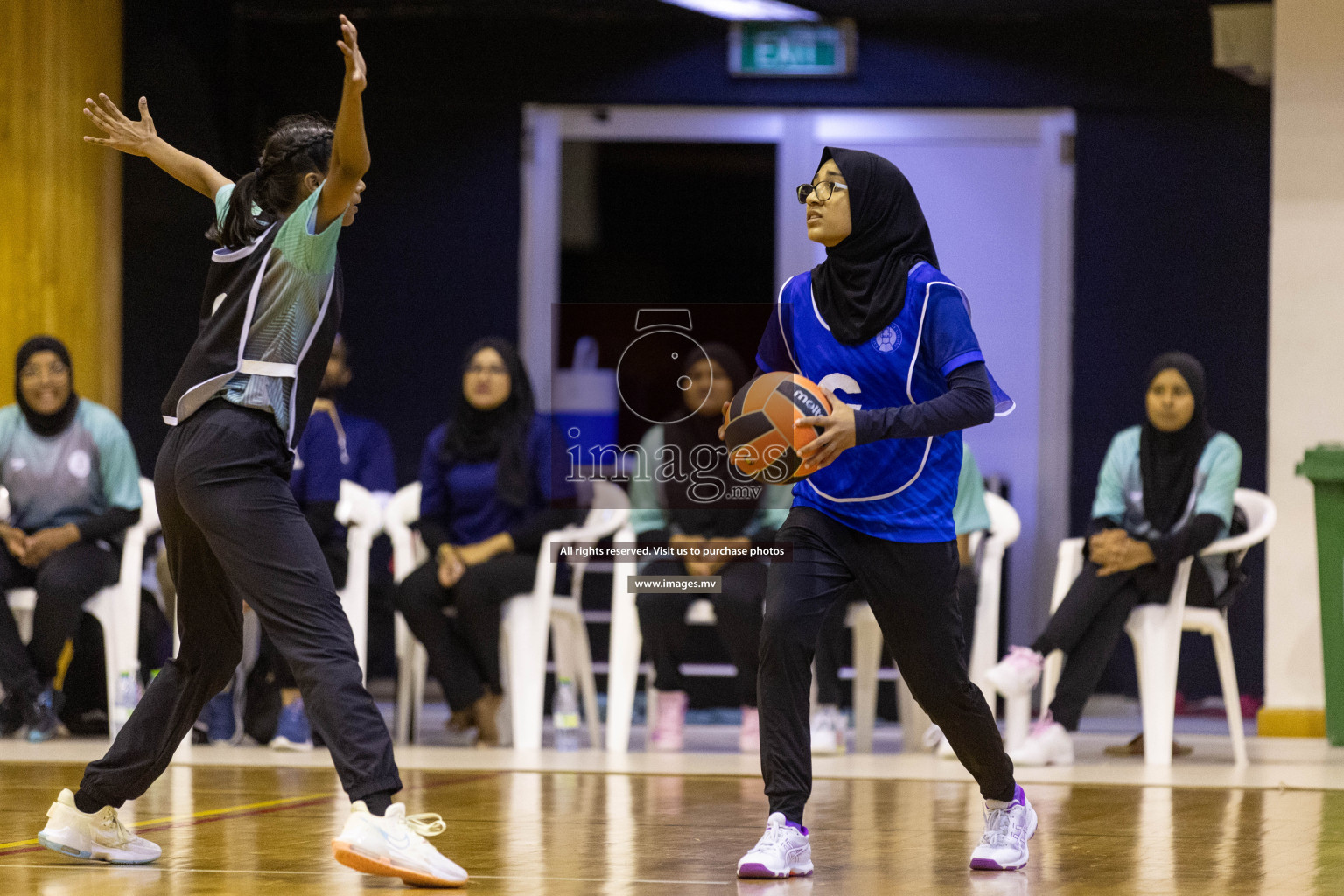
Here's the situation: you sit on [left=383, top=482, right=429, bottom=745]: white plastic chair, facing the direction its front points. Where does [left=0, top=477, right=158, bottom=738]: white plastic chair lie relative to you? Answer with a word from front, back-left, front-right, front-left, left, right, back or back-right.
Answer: front-right

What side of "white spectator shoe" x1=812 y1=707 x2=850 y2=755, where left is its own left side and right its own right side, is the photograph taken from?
front

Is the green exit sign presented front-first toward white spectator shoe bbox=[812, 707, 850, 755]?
yes

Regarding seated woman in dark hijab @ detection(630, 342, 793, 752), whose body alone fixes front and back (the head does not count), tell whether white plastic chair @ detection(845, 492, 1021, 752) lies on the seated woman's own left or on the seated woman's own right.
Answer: on the seated woman's own left

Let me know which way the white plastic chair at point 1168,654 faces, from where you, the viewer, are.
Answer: facing the viewer and to the left of the viewer

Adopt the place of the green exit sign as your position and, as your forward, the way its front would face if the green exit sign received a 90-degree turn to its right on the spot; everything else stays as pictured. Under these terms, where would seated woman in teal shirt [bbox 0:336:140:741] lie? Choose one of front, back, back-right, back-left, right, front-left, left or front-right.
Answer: front-left

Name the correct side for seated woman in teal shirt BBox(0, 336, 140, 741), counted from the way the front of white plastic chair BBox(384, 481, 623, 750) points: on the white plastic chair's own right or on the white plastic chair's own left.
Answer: on the white plastic chair's own right

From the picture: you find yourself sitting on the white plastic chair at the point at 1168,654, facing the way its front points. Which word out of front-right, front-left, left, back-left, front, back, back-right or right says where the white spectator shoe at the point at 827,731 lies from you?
front-right

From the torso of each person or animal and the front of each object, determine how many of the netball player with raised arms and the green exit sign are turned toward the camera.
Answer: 1

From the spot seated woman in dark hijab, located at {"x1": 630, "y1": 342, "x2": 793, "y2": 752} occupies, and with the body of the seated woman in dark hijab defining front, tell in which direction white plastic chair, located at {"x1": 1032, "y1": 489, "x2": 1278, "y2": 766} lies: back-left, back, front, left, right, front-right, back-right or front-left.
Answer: left

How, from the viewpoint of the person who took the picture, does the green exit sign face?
facing the viewer

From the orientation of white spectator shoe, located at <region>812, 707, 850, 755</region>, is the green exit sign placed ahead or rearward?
rearward

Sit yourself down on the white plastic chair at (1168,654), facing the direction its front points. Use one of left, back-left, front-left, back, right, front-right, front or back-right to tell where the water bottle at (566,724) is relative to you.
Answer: front-right
